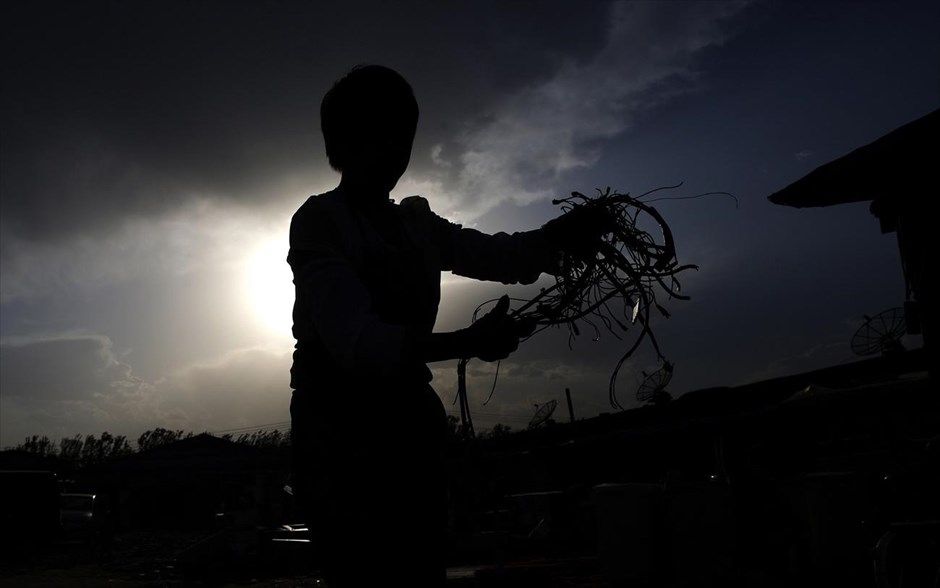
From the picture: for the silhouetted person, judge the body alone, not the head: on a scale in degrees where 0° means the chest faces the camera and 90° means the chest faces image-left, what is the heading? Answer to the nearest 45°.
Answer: approximately 315°
